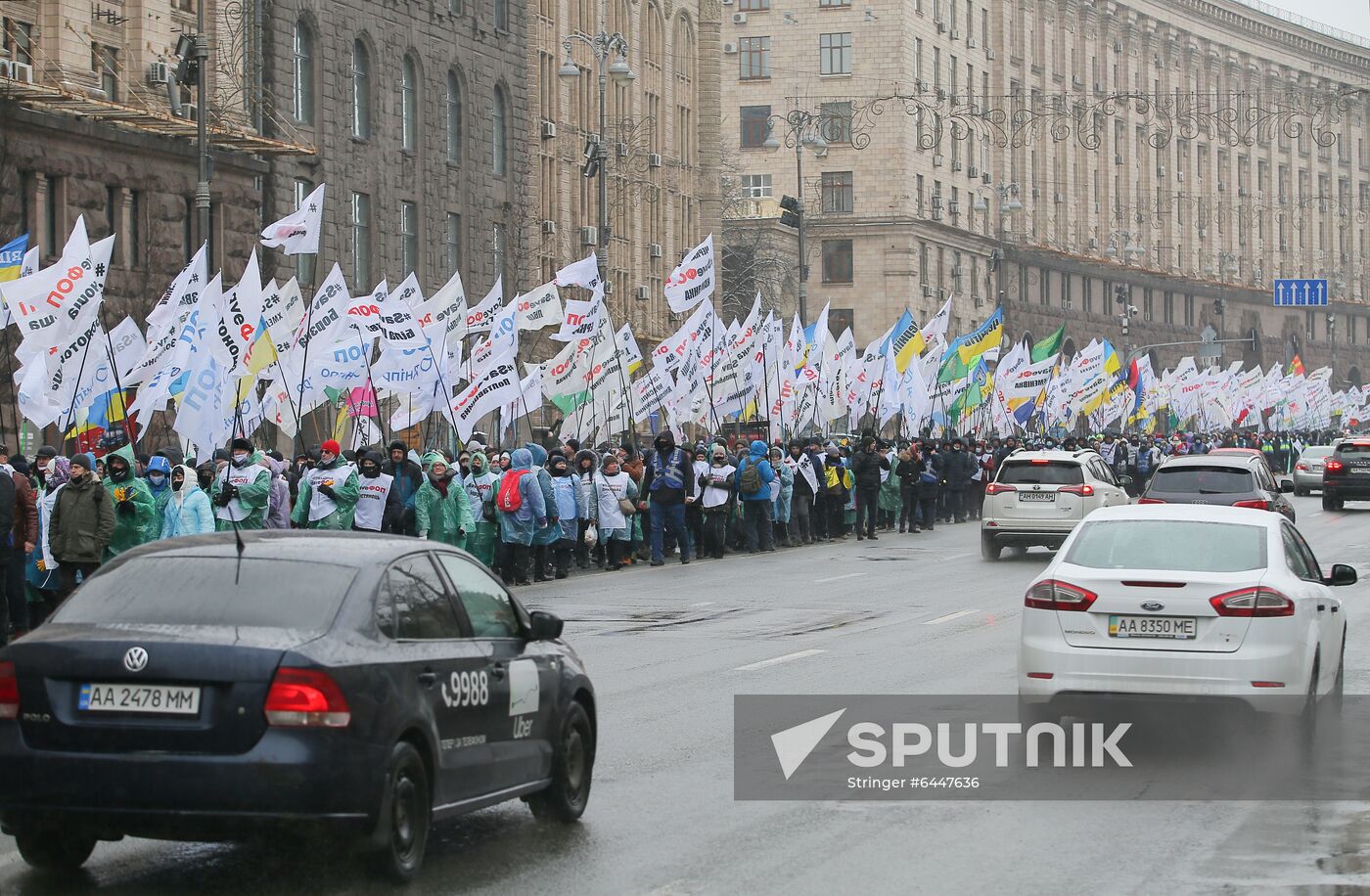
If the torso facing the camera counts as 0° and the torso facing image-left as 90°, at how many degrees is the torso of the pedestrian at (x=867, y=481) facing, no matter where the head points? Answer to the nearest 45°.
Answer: approximately 315°

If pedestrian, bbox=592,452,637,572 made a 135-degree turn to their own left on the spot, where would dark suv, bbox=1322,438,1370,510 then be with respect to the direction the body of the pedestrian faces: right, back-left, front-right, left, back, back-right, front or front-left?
front

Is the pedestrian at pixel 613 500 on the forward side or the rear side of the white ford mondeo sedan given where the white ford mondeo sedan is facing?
on the forward side

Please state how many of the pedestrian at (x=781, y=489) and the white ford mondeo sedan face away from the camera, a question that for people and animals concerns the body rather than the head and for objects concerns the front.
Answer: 1

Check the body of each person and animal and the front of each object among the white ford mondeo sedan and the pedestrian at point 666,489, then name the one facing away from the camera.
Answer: the white ford mondeo sedan

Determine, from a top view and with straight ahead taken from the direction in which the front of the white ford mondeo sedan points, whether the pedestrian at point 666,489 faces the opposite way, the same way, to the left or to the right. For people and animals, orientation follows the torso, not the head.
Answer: the opposite way

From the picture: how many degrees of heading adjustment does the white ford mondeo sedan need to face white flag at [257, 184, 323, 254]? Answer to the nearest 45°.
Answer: approximately 45° to its left

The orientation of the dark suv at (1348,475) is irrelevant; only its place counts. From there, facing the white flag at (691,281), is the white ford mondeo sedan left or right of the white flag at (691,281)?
left
